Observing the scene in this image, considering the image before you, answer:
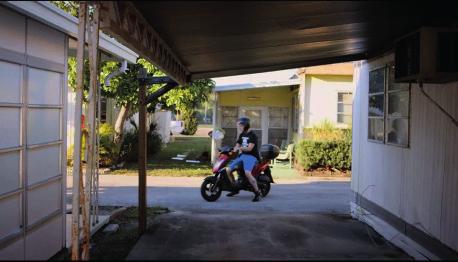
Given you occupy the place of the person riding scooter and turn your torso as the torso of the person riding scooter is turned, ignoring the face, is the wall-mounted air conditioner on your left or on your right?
on your left

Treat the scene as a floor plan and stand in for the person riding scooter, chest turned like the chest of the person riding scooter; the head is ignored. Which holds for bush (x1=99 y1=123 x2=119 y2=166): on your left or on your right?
on your right

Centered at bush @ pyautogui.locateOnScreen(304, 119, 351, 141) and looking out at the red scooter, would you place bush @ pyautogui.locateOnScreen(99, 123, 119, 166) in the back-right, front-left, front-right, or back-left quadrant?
front-right

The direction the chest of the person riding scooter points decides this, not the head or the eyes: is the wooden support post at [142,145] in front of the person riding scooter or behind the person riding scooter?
in front

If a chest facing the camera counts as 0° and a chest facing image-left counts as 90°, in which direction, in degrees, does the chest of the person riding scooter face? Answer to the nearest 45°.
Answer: approximately 45°

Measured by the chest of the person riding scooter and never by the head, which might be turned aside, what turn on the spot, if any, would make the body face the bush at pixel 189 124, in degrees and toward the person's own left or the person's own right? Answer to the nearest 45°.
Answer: approximately 135° to the person's own right

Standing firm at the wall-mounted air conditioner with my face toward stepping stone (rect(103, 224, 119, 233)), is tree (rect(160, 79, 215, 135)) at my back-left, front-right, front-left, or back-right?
front-right
